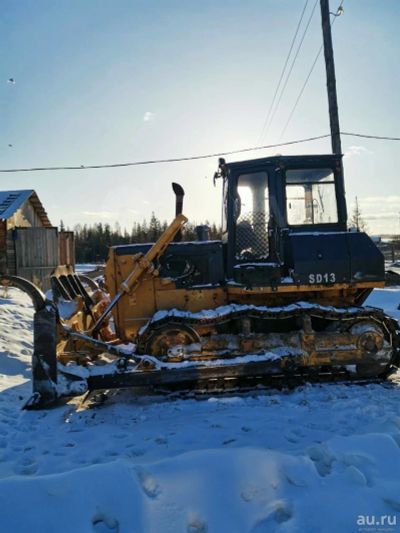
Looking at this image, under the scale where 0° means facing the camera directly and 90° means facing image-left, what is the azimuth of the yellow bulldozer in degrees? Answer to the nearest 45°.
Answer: approximately 90°

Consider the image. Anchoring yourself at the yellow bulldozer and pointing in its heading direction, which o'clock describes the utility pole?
The utility pole is roughly at 4 o'clock from the yellow bulldozer.

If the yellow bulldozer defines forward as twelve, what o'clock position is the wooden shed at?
The wooden shed is roughly at 2 o'clock from the yellow bulldozer.
